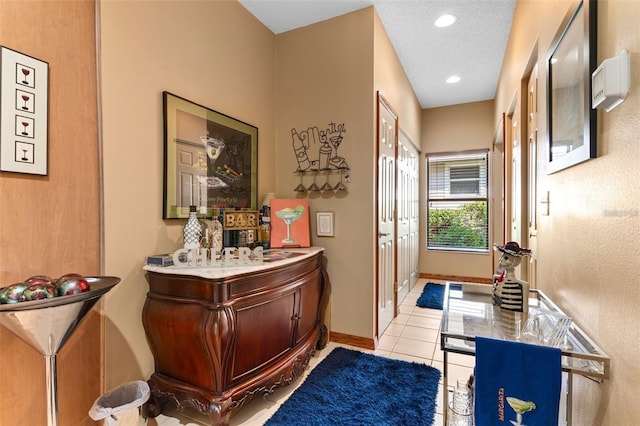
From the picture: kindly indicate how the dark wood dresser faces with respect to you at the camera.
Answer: facing the viewer and to the right of the viewer

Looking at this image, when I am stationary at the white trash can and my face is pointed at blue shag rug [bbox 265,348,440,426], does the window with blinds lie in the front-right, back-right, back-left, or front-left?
front-left

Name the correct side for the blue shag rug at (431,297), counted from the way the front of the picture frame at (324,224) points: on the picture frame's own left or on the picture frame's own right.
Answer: on the picture frame's own left

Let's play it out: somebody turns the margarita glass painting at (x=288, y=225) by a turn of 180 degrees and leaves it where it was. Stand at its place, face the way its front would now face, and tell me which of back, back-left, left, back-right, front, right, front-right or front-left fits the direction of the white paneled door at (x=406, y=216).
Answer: front-right

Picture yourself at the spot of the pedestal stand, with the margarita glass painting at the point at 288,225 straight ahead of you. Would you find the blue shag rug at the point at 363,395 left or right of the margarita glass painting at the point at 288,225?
right

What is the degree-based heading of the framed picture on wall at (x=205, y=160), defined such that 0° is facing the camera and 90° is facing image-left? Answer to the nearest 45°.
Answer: approximately 315°

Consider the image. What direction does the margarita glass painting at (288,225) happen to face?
toward the camera

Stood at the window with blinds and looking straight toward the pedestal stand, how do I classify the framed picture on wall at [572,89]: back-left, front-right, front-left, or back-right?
front-left

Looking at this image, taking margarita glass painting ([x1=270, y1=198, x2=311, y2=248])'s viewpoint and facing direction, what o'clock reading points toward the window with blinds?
The window with blinds is roughly at 8 o'clock from the margarita glass painting.

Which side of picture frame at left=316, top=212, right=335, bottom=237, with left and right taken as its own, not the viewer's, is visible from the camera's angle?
front

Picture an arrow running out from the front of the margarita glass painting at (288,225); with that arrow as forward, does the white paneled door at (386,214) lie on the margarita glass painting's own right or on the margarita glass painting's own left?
on the margarita glass painting's own left

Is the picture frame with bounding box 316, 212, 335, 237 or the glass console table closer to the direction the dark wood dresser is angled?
the glass console table

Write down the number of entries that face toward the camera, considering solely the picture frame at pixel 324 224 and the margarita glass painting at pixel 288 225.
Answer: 2

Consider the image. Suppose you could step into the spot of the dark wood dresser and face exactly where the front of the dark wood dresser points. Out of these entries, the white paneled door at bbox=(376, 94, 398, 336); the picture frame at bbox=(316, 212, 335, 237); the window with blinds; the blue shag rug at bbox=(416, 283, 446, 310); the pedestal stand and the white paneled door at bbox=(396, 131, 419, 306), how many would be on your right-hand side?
1
